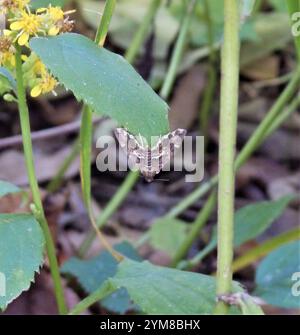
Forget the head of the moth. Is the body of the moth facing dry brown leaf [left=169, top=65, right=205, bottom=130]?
no

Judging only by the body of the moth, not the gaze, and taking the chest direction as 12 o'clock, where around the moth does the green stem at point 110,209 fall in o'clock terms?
The green stem is roughly at 6 o'clock from the moth.

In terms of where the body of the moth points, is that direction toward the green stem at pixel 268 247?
no

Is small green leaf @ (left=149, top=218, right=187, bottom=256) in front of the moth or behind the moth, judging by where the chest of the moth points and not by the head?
behind
